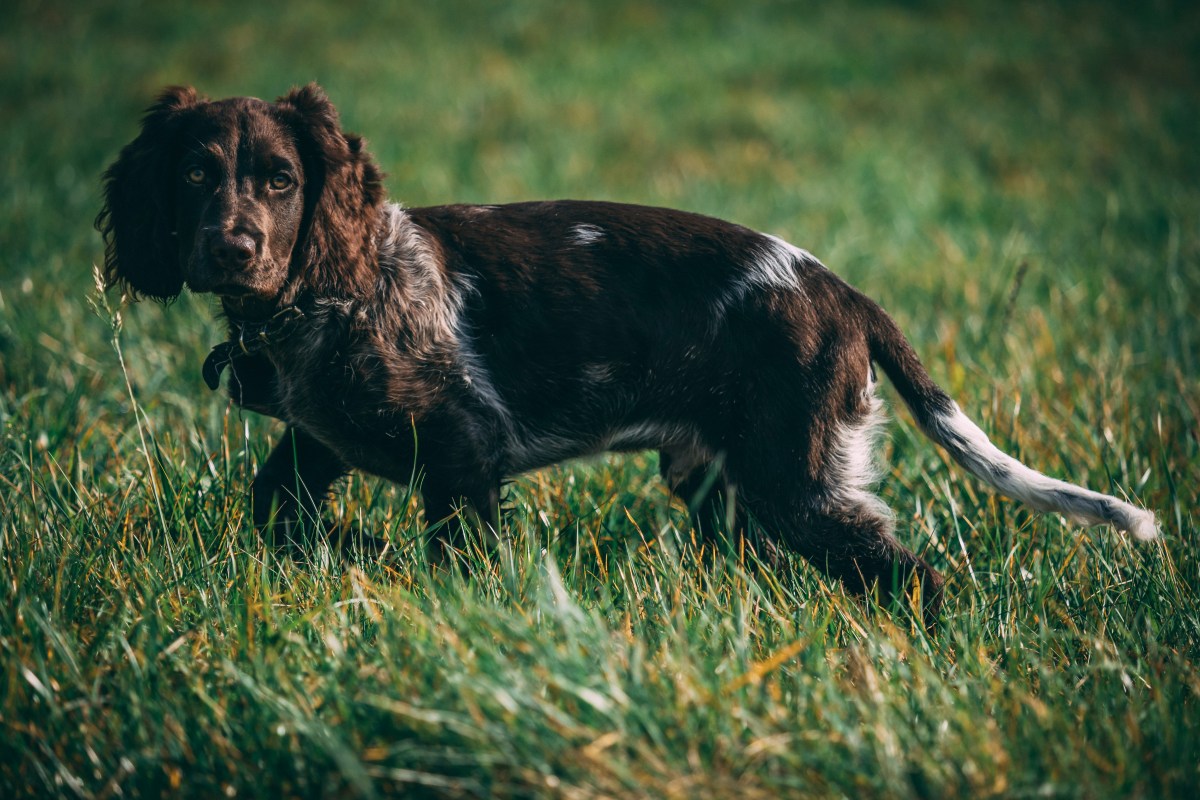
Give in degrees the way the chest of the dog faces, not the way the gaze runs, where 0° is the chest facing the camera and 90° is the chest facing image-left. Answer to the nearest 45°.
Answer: approximately 90°
